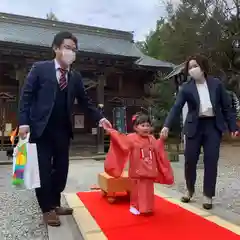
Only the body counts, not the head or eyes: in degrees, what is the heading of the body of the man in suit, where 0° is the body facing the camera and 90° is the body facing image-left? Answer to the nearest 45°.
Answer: approximately 315°

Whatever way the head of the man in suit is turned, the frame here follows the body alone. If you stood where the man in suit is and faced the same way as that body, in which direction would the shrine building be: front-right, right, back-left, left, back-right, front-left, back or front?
back-left

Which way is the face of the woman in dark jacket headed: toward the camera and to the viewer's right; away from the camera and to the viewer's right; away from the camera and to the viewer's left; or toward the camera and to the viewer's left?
toward the camera and to the viewer's left

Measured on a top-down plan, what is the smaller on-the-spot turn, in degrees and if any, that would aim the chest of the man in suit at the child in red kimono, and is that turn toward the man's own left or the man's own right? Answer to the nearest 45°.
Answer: approximately 45° to the man's own left

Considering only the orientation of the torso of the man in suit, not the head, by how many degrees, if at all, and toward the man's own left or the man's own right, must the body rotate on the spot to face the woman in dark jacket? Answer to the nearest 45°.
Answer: approximately 45° to the man's own left

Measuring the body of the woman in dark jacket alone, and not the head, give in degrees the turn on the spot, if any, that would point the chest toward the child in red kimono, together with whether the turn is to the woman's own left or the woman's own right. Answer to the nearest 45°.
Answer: approximately 45° to the woman's own right

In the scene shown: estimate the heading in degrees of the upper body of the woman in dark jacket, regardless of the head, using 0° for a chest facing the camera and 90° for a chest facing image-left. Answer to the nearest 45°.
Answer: approximately 0°

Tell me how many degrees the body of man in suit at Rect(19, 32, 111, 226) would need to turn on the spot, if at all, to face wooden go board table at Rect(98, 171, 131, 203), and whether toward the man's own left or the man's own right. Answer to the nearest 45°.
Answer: approximately 90° to the man's own left

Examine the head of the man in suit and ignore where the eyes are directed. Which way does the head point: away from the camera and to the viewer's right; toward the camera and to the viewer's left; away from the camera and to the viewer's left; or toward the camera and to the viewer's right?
toward the camera and to the viewer's right

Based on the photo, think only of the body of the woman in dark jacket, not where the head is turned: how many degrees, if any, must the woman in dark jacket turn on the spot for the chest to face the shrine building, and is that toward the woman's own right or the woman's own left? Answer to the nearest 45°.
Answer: approximately 135° to the woman's own right
